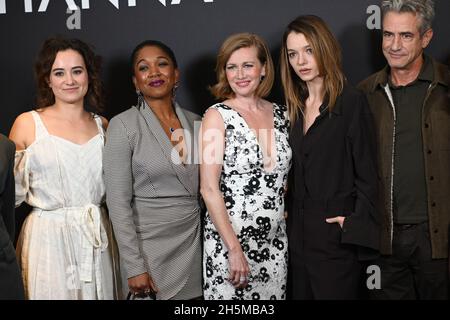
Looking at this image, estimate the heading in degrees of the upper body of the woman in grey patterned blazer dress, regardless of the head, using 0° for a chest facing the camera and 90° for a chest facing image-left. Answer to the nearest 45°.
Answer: approximately 315°

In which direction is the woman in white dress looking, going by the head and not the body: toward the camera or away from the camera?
toward the camera

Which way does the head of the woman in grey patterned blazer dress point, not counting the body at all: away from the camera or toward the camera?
toward the camera

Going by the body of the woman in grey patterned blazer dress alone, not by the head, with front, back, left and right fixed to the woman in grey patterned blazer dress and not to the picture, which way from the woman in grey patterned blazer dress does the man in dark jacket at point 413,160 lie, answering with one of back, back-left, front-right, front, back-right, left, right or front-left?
front-left

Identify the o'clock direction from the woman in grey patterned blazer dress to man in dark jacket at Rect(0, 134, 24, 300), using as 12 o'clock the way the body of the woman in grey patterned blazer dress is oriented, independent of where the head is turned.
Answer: The man in dark jacket is roughly at 4 o'clock from the woman in grey patterned blazer dress.
